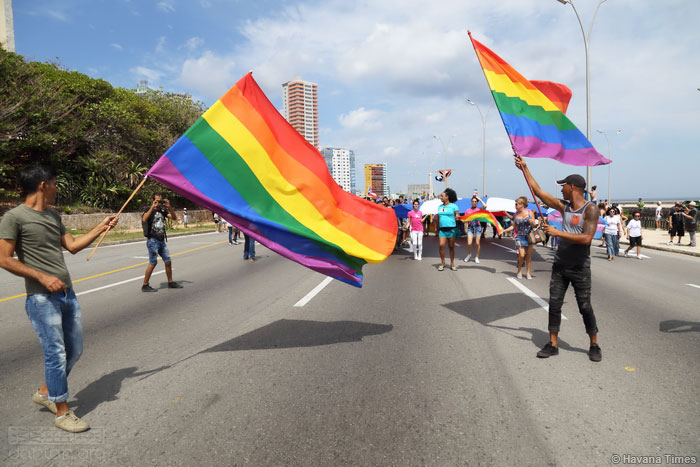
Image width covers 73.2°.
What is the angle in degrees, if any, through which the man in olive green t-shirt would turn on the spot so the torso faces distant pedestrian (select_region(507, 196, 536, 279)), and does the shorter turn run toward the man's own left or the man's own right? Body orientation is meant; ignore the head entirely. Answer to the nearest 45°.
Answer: approximately 45° to the man's own left

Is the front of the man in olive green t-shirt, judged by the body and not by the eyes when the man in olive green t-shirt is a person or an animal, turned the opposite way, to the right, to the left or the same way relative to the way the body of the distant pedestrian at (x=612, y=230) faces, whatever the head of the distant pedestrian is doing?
to the left

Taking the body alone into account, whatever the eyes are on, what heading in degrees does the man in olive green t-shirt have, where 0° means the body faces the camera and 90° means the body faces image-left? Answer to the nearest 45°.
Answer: approximately 315°

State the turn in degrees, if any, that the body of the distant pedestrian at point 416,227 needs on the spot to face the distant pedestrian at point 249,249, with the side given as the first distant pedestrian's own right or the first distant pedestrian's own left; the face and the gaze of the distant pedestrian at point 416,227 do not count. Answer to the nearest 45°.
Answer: approximately 90° to the first distant pedestrian's own right

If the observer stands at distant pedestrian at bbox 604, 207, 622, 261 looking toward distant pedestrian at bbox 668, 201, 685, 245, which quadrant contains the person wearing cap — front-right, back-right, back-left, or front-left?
back-right

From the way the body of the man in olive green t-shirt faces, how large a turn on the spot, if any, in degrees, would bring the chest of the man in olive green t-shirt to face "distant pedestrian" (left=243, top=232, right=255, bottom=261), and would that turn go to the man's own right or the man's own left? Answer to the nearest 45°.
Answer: approximately 90° to the man's own left

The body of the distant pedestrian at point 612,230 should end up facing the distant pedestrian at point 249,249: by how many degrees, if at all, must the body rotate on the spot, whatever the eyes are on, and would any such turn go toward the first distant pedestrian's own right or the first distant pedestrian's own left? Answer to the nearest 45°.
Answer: approximately 45° to the first distant pedestrian's own right

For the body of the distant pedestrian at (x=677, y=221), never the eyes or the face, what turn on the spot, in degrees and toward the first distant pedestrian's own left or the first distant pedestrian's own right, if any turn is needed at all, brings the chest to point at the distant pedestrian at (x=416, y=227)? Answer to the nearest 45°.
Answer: approximately 45° to the first distant pedestrian's own right

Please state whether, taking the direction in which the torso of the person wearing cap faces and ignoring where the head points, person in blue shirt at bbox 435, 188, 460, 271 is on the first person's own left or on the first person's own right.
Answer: on the first person's own right

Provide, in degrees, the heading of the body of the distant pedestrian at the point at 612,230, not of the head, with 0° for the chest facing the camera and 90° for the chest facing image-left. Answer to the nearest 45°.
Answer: approximately 0°

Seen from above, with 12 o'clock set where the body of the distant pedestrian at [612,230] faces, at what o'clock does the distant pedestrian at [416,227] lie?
the distant pedestrian at [416,227] is roughly at 2 o'clock from the distant pedestrian at [612,230].

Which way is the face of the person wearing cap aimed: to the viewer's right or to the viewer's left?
to the viewer's left

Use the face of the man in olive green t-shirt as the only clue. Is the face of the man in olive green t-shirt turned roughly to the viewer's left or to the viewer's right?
to the viewer's right
